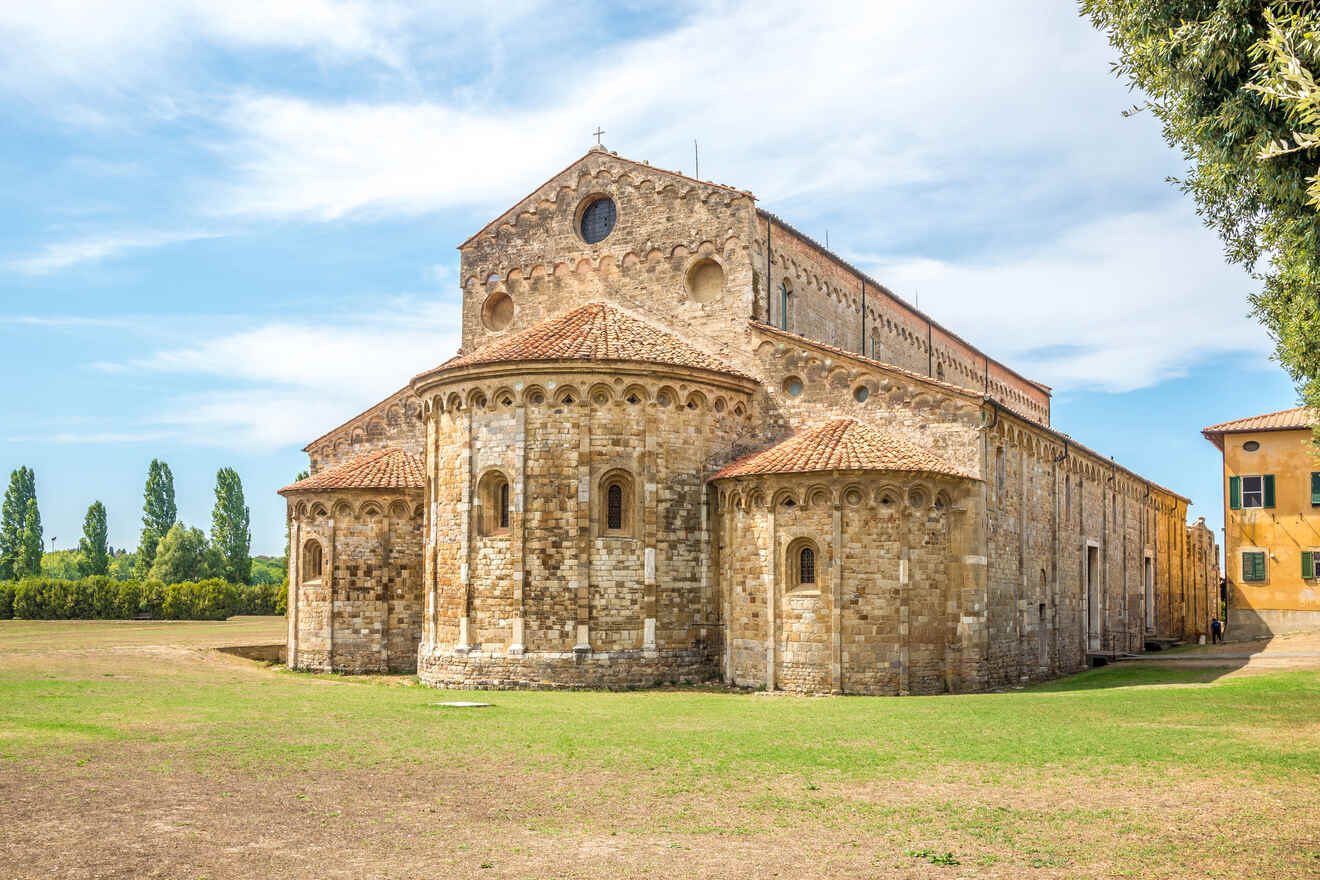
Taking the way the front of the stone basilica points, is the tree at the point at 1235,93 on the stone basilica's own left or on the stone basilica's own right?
on the stone basilica's own right

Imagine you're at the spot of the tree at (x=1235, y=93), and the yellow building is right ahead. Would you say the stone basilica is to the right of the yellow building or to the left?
left

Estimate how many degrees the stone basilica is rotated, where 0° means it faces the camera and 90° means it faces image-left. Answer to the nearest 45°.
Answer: approximately 225°

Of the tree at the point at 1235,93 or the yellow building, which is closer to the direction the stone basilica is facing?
the yellow building

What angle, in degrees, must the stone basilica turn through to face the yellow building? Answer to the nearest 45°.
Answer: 0° — it already faces it
